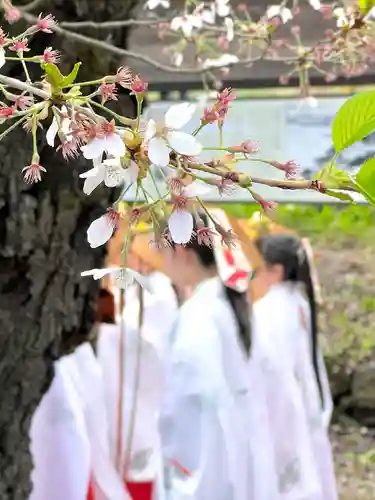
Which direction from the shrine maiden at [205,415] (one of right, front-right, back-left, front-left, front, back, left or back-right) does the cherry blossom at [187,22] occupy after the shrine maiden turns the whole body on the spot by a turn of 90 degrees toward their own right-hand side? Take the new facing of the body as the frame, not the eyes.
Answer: back

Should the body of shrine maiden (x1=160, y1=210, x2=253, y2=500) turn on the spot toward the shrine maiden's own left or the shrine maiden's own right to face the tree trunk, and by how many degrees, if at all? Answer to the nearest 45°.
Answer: approximately 90° to the shrine maiden's own left

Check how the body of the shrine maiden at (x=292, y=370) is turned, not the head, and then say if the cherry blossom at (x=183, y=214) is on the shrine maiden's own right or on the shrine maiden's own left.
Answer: on the shrine maiden's own left

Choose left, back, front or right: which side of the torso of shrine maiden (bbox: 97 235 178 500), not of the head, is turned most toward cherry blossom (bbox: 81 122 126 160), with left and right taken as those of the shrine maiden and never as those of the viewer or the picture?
left

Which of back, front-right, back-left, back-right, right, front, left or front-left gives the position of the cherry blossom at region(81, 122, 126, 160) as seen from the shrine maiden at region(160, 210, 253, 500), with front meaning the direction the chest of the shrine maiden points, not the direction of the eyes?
left

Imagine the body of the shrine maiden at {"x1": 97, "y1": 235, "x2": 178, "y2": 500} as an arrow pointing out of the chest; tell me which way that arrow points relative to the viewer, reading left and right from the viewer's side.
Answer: facing to the left of the viewer
